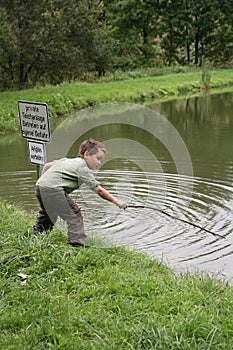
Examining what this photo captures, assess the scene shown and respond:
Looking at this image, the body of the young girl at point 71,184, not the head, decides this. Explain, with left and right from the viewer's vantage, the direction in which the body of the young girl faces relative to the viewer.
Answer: facing to the right of the viewer

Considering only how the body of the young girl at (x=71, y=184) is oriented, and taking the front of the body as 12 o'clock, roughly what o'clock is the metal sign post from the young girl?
The metal sign post is roughly at 8 o'clock from the young girl.
